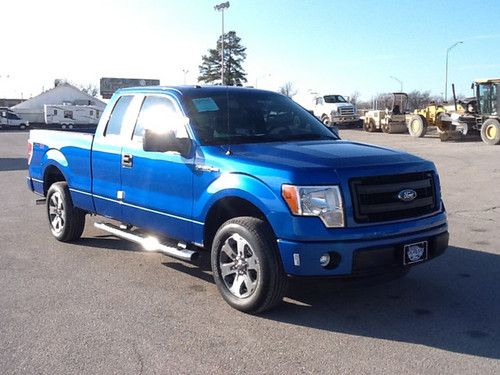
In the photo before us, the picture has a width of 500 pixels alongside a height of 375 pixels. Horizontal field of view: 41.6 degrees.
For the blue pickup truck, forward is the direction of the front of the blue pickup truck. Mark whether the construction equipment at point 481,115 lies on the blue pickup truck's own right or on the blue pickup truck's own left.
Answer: on the blue pickup truck's own left

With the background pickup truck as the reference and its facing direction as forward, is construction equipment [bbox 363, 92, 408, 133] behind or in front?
in front

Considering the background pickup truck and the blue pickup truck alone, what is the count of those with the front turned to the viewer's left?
0

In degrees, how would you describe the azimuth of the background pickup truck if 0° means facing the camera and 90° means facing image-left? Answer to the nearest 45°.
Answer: approximately 315°

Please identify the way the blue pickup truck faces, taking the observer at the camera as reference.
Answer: facing the viewer and to the right of the viewer

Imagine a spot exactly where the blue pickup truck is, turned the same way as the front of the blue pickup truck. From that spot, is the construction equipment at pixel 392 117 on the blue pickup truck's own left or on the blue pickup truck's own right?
on the blue pickup truck's own left

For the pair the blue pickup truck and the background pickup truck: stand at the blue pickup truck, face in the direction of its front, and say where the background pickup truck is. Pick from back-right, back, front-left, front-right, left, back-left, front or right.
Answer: back-left

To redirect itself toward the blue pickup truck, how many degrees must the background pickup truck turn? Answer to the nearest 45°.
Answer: approximately 45° to its right

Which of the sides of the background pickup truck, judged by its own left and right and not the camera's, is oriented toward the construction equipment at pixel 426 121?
front

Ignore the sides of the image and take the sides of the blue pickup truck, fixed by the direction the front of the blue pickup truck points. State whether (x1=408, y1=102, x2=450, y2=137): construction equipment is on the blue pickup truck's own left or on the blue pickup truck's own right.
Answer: on the blue pickup truck's own left
